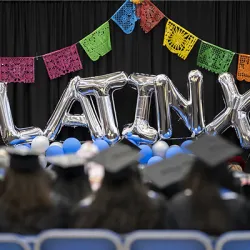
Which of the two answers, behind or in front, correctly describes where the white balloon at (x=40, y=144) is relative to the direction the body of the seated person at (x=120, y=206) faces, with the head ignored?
in front

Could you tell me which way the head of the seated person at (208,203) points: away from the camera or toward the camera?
away from the camera

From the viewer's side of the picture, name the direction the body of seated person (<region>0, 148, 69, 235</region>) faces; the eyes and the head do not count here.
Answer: away from the camera

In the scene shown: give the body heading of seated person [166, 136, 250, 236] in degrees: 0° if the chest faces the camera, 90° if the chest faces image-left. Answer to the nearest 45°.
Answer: approximately 180°

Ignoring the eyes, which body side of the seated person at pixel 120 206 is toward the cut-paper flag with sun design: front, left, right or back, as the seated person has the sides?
front

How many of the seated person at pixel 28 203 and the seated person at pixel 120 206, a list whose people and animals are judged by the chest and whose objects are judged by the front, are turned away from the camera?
2

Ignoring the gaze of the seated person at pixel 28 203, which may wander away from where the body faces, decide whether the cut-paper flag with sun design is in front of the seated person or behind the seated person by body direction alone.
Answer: in front

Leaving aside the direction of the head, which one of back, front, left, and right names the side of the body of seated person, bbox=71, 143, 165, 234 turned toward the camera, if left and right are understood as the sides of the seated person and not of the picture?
back

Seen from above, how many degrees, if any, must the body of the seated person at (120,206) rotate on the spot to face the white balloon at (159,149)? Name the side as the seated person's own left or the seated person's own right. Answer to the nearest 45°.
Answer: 0° — they already face it

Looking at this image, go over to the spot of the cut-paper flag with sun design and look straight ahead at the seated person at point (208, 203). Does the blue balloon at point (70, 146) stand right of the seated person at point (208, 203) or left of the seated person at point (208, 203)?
right

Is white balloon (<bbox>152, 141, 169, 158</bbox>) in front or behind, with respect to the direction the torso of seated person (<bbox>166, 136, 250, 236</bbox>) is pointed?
in front
